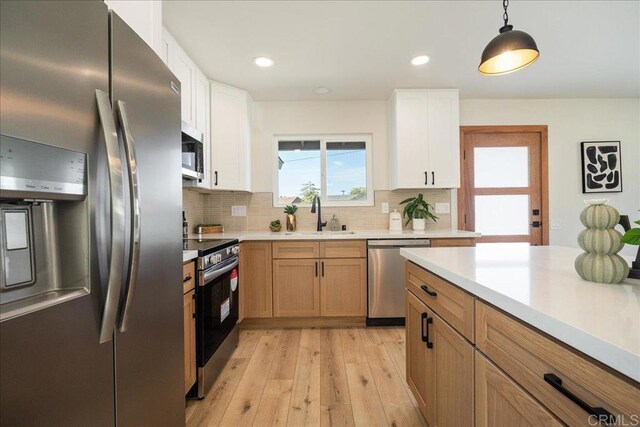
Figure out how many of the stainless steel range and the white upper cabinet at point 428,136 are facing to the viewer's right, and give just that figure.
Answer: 1

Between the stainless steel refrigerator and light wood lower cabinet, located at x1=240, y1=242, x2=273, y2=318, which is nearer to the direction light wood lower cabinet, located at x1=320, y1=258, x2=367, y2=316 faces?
the stainless steel refrigerator

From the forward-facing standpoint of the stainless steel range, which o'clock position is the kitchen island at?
The kitchen island is roughly at 2 o'clock from the stainless steel range.

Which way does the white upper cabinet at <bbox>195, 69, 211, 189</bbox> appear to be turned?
to the viewer's right

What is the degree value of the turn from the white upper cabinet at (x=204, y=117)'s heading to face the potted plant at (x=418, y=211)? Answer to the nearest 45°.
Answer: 0° — it already faces it

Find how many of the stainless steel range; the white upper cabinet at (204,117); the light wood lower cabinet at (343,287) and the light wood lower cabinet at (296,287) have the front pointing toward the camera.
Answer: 2

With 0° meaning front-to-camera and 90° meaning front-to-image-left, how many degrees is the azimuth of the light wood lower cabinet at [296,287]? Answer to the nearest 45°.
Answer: approximately 0°
